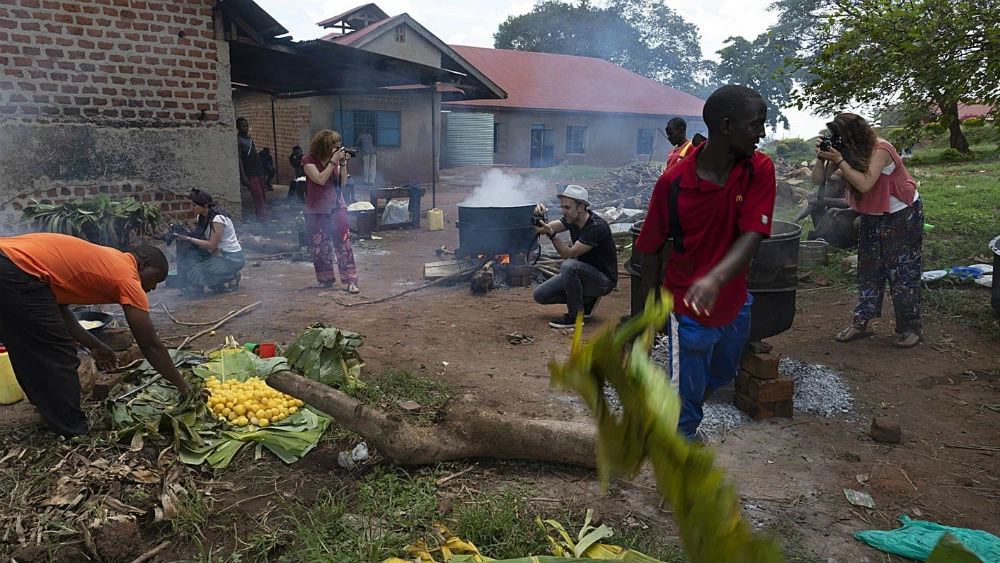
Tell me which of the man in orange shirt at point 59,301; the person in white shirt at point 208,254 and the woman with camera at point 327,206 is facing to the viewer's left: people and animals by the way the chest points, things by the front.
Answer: the person in white shirt

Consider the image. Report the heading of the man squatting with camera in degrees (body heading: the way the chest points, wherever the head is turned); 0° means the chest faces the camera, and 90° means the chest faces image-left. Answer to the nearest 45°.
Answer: approximately 90°

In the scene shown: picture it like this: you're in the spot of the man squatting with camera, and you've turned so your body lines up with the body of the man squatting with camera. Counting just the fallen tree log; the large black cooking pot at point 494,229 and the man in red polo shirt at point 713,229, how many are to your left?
2

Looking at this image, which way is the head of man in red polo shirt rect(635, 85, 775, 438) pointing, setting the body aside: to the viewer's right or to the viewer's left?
to the viewer's right

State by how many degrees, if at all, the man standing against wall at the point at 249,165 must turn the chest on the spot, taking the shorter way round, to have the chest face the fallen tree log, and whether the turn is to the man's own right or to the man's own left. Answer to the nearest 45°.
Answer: approximately 45° to the man's own right

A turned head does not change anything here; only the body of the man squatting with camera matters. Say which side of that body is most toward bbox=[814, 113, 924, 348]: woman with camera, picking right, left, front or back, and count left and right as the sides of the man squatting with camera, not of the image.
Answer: back

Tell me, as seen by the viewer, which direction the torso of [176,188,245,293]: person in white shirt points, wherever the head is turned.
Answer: to the viewer's left

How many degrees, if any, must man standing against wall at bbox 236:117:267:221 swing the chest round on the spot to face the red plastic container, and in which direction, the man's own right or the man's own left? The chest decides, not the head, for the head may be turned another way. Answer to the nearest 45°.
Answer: approximately 45° to the man's own right

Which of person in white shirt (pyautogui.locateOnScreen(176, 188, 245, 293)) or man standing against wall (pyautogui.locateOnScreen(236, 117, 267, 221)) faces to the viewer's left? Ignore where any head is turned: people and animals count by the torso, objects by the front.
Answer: the person in white shirt

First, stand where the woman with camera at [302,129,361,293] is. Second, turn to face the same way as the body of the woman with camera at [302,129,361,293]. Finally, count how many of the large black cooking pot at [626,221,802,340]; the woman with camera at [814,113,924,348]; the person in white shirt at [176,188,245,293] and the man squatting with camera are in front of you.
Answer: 3

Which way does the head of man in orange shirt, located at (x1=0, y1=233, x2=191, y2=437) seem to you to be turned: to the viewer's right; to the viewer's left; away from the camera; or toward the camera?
to the viewer's right

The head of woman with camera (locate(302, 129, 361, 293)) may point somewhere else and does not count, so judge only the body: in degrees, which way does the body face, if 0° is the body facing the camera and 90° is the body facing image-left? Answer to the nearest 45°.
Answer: approximately 315°

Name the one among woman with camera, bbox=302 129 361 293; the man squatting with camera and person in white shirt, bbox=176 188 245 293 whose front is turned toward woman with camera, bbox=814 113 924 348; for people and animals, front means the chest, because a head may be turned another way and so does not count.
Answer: woman with camera, bbox=302 129 361 293

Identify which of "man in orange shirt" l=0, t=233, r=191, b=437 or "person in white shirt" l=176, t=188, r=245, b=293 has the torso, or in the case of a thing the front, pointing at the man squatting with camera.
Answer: the man in orange shirt

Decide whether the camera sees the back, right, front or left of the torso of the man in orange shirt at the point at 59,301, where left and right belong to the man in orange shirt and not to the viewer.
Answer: right

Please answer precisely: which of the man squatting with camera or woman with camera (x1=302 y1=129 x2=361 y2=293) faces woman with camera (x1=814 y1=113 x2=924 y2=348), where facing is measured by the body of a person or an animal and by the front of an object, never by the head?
woman with camera (x1=302 y1=129 x2=361 y2=293)

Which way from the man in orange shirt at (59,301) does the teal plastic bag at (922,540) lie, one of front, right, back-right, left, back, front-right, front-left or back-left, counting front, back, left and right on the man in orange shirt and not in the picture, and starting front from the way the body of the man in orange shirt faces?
front-right

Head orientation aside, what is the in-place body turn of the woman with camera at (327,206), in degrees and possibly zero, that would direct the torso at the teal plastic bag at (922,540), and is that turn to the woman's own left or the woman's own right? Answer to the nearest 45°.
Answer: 0° — they already face it
